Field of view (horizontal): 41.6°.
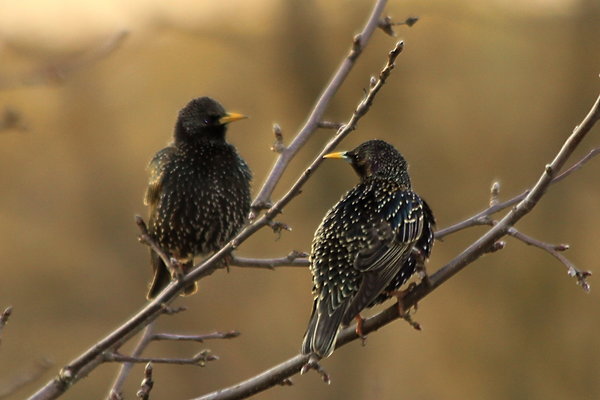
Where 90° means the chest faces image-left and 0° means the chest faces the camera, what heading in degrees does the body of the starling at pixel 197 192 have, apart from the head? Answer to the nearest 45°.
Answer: approximately 315°

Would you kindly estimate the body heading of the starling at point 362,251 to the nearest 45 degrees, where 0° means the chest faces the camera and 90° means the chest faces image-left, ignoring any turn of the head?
approximately 225°

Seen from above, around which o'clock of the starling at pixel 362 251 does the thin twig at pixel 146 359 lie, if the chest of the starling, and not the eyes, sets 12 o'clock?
The thin twig is roughly at 8 o'clock from the starling.

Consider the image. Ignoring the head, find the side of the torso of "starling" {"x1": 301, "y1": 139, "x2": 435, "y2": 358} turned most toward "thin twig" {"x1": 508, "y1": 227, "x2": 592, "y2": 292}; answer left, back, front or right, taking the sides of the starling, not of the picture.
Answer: right

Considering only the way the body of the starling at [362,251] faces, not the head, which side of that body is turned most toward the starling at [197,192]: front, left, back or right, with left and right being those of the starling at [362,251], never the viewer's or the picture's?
left
